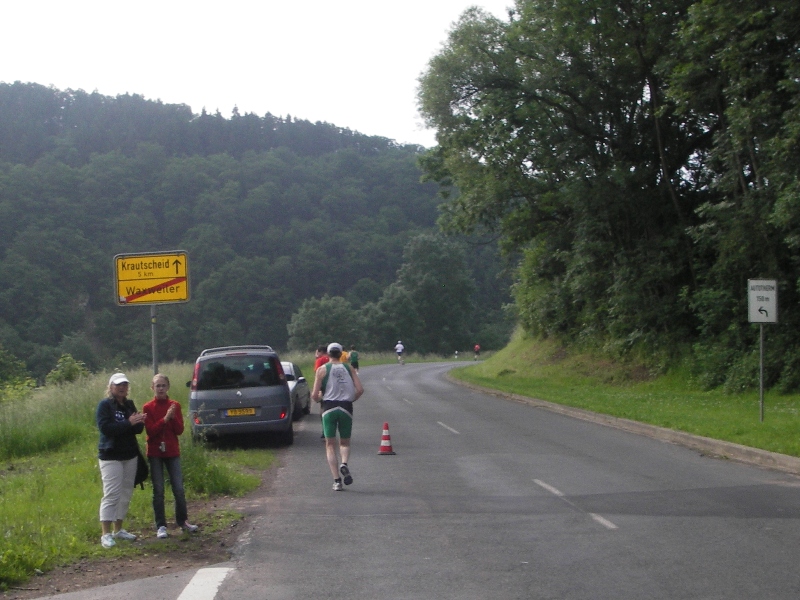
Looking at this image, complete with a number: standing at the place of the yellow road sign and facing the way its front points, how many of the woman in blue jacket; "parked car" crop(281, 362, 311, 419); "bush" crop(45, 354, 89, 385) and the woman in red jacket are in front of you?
2

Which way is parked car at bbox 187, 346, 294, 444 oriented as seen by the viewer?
away from the camera

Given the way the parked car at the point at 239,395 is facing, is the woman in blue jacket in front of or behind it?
behind

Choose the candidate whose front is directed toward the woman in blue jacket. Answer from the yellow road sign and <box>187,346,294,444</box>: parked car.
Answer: the yellow road sign

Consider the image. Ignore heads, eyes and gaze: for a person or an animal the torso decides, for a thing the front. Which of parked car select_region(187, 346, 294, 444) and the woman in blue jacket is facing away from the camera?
the parked car

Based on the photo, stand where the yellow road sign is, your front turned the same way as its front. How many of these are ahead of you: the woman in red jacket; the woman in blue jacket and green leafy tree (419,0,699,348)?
2

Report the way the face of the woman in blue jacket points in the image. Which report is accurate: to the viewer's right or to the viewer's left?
to the viewer's right

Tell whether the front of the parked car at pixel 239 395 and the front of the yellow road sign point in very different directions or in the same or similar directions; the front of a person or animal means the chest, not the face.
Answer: very different directions

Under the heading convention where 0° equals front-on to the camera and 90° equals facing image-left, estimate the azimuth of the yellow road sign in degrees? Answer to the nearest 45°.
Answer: approximately 0°

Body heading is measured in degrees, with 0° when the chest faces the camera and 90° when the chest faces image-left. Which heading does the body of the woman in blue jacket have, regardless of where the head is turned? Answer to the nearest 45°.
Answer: approximately 315°

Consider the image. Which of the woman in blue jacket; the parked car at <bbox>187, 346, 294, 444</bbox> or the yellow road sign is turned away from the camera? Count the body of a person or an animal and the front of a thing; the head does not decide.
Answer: the parked car

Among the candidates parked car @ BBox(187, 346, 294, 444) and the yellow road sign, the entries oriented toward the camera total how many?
1
